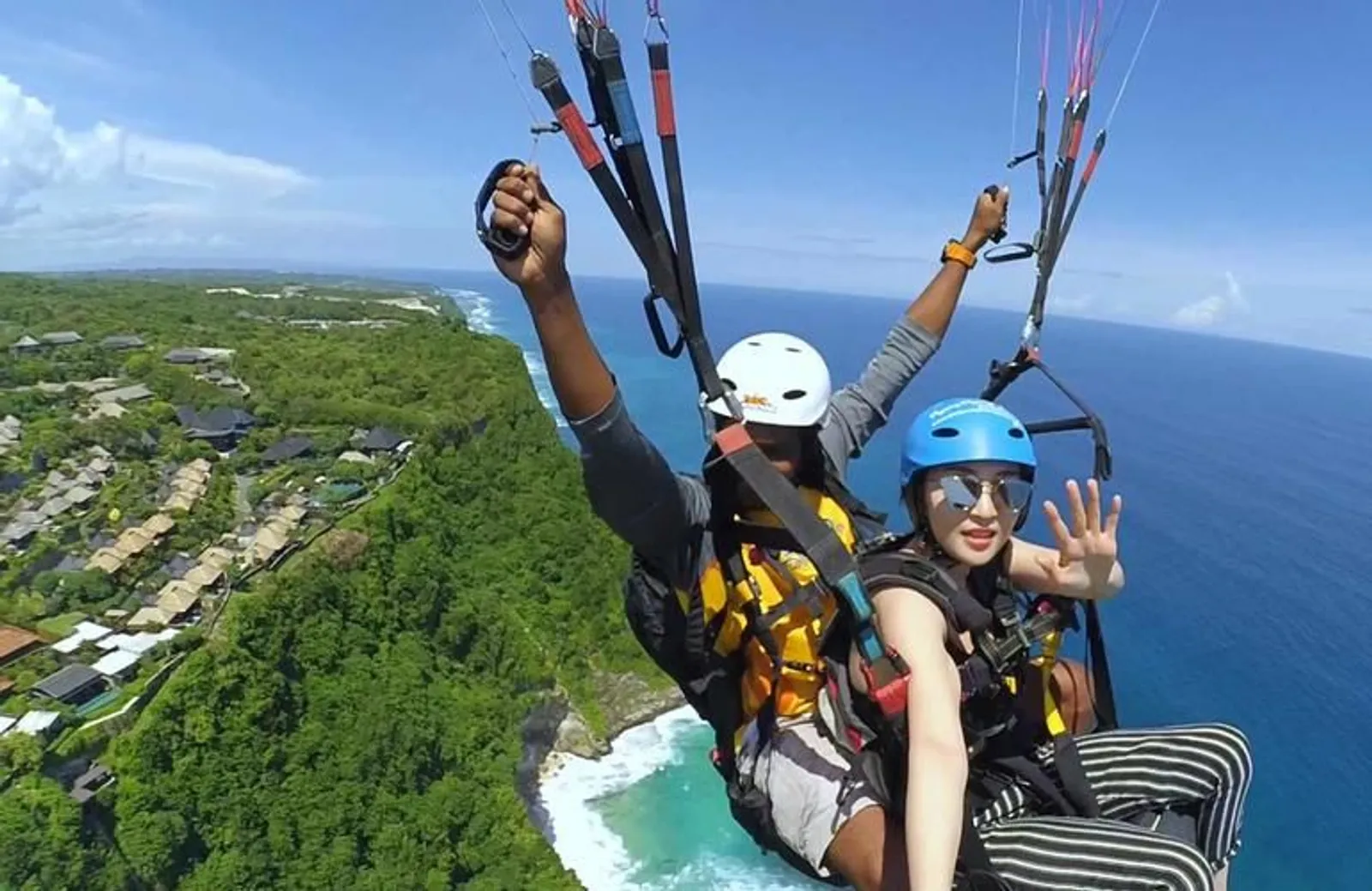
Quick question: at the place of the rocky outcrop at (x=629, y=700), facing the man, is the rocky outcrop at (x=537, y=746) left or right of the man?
right

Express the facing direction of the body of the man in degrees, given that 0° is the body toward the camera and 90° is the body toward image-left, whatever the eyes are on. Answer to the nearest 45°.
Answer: approximately 315°

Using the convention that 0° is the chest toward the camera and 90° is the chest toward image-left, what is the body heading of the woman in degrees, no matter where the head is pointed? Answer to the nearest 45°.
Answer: approximately 315°

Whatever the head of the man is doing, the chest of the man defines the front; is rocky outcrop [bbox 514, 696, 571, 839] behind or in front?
behind
